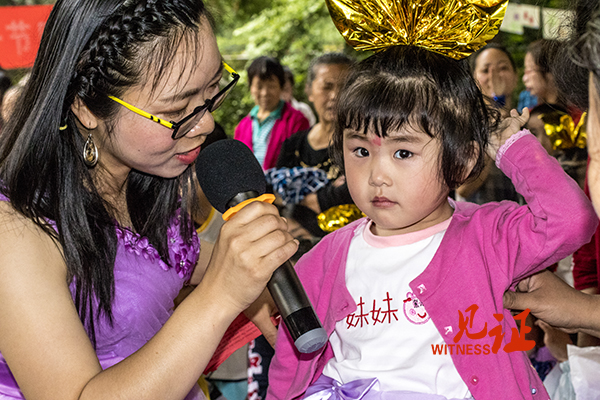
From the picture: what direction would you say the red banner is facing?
toward the camera

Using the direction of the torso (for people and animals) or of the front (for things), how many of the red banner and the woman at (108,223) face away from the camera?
0

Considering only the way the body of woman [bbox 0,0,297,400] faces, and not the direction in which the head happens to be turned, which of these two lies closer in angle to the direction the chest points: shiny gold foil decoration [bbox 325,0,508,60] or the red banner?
the shiny gold foil decoration

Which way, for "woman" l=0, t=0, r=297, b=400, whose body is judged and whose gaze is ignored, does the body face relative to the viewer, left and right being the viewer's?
facing the viewer and to the right of the viewer

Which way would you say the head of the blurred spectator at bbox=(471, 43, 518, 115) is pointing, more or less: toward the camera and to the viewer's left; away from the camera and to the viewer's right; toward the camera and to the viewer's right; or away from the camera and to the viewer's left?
toward the camera and to the viewer's left

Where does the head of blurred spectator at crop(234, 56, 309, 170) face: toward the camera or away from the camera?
toward the camera

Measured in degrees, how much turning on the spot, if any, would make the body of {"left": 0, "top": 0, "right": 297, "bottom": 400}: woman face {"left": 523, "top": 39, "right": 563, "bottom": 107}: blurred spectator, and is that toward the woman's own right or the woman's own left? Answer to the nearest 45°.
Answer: approximately 90° to the woman's own left

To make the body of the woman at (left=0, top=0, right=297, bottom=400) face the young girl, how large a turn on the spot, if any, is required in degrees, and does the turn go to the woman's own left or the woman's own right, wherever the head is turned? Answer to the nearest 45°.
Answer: approximately 45° to the woman's own left

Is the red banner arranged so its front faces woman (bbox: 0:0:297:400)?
yes

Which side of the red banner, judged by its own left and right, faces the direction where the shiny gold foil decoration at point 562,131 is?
front

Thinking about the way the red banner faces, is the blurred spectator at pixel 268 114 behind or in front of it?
in front

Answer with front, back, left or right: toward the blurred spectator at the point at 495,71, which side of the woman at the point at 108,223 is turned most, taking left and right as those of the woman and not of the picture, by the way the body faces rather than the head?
left

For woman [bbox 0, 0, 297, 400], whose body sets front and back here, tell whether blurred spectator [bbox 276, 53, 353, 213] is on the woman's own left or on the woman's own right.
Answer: on the woman's own left
